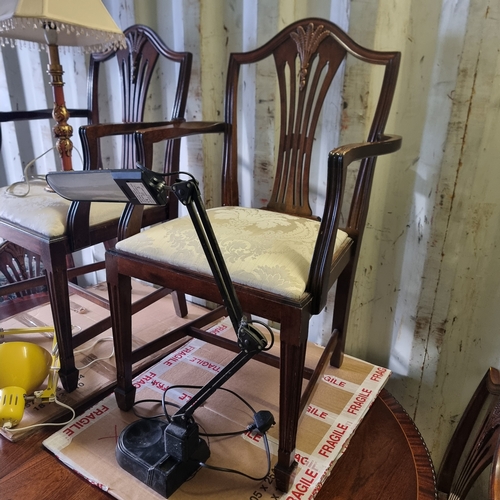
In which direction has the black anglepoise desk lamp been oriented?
to the viewer's left

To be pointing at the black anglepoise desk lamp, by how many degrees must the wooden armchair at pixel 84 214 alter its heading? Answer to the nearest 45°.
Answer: approximately 45° to its left

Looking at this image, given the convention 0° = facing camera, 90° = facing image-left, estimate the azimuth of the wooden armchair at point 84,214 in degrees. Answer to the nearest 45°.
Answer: approximately 45°

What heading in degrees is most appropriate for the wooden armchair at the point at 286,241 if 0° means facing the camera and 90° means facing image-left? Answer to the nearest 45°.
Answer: approximately 45°
